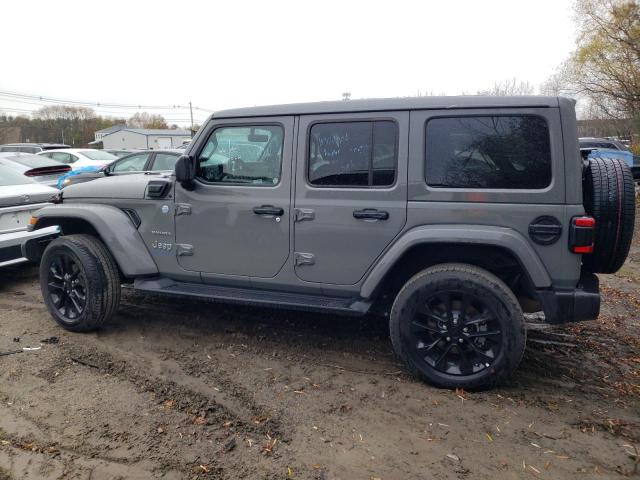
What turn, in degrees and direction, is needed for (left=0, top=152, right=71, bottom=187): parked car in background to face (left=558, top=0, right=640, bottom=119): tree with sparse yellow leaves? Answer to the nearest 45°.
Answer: approximately 135° to its right

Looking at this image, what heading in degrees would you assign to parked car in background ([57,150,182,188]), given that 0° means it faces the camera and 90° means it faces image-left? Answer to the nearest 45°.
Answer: approximately 45°

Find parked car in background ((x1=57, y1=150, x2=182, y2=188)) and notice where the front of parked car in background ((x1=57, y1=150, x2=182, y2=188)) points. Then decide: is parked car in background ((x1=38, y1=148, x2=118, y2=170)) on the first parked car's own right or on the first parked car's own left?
on the first parked car's own right

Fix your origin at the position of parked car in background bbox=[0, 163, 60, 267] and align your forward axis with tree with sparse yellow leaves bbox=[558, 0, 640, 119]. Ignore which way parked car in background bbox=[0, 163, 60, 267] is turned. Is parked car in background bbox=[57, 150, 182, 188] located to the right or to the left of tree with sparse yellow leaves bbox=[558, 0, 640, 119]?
left

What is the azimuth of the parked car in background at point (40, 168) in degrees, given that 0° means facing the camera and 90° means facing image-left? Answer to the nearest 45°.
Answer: approximately 135°
